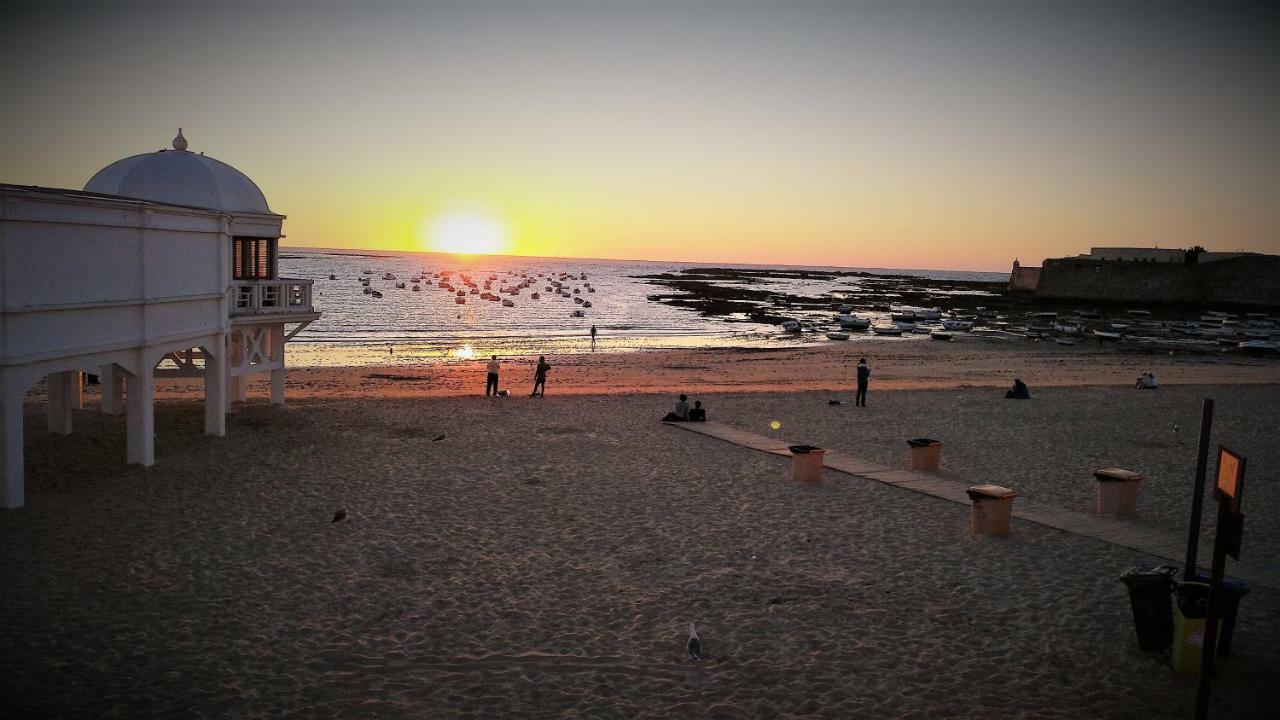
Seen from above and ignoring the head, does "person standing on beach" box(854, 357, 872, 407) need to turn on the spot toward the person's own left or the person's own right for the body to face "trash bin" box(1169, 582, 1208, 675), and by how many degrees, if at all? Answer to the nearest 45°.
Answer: approximately 180°

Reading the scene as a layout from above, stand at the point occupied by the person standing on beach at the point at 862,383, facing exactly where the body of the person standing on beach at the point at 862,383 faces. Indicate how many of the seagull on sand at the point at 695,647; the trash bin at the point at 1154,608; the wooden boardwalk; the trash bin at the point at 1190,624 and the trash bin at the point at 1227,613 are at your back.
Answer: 5

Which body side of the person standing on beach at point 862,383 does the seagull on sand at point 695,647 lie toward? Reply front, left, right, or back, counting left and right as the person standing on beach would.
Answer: back

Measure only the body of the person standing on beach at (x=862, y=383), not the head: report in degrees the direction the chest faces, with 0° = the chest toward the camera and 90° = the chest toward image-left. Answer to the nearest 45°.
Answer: approximately 180°

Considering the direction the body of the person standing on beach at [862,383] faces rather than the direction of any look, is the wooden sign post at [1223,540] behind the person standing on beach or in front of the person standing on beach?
behind

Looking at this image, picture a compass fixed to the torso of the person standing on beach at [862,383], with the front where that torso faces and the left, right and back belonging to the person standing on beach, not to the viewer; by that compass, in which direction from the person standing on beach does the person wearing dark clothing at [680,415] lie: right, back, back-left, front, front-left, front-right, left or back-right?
back-left

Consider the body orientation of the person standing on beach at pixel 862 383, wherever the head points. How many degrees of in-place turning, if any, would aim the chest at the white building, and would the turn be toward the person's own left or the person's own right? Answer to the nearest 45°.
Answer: approximately 135° to the person's own left

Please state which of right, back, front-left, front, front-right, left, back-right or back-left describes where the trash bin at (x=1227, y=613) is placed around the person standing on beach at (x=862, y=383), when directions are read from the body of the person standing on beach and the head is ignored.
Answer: back

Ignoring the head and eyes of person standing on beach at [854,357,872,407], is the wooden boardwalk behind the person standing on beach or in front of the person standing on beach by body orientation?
behind

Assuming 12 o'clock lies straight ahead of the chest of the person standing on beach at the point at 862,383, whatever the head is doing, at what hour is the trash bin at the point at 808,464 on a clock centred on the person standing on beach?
The trash bin is roughly at 6 o'clock from the person standing on beach.

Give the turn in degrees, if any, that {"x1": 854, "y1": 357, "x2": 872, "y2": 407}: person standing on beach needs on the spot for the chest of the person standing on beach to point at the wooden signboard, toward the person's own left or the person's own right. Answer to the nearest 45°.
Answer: approximately 180°
